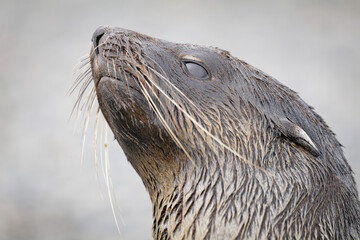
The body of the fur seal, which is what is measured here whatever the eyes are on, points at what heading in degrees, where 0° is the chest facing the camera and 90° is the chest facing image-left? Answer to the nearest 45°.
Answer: approximately 90°
